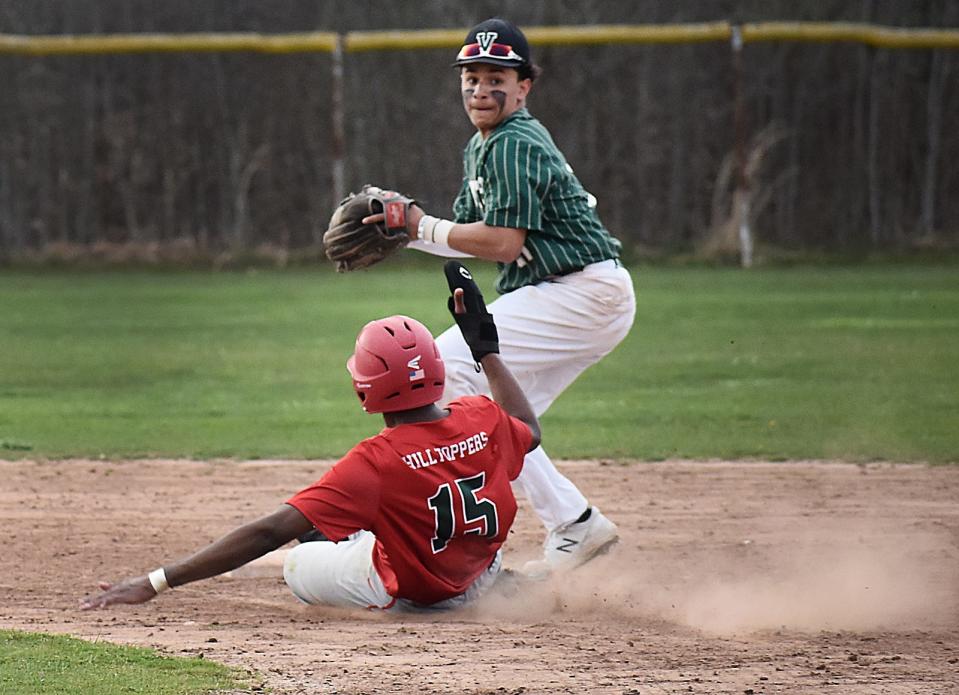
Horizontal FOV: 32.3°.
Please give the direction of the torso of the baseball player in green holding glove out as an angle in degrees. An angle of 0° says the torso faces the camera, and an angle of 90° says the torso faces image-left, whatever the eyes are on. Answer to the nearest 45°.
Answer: approximately 90°

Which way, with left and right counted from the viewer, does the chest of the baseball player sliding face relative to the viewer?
facing away from the viewer and to the left of the viewer

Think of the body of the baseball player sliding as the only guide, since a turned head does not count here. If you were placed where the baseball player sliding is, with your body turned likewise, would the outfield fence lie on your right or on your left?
on your right

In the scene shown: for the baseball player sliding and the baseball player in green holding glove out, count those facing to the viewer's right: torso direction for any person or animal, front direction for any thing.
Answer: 0
